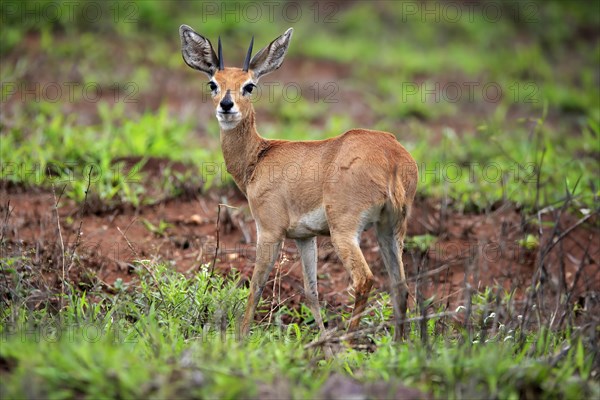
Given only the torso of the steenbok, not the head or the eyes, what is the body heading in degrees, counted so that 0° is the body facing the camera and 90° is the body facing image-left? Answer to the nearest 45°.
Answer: approximately 135°
